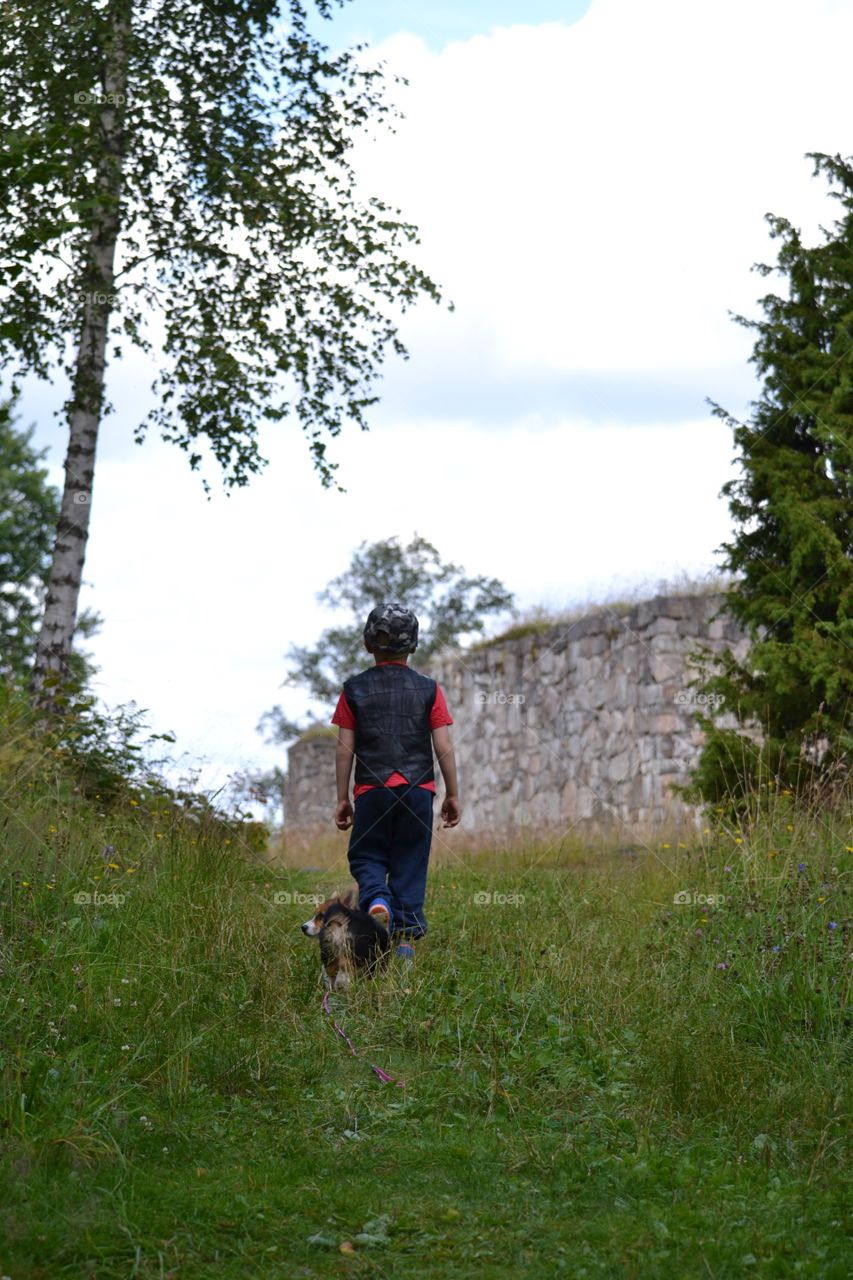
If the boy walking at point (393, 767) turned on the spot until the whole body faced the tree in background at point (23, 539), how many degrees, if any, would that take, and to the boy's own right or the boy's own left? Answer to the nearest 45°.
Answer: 0° — they already face it

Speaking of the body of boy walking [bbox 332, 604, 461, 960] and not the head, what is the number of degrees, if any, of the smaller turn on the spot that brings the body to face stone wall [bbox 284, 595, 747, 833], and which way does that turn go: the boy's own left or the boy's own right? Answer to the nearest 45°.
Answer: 0° — they already face it

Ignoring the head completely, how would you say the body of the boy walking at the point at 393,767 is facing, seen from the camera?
away from the camera

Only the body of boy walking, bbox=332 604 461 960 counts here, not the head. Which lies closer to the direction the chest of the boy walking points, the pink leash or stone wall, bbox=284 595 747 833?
the stone wall

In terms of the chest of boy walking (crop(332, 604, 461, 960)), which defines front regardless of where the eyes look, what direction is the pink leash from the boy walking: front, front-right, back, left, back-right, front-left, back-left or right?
back
